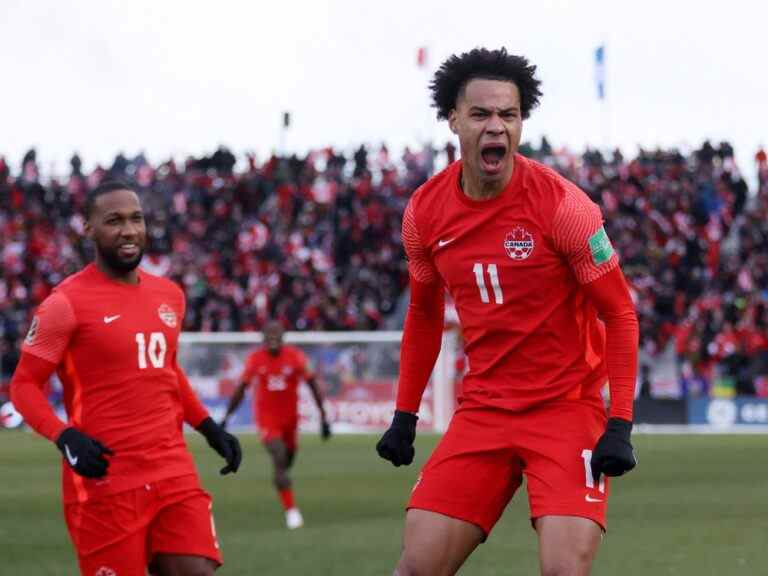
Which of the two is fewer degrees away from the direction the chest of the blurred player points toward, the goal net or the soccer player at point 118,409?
the soccer player

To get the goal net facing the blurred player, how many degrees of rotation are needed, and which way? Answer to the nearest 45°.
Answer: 0° — it already faces them

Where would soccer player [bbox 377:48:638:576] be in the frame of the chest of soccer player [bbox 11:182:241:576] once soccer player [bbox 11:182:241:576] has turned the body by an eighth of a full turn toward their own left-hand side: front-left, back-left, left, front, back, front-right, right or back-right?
front-right

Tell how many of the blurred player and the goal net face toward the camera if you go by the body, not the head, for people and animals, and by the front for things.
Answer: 2

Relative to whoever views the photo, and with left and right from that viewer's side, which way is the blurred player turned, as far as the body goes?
facing the viewer

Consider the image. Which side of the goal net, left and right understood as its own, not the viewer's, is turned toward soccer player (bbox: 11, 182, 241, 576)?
front

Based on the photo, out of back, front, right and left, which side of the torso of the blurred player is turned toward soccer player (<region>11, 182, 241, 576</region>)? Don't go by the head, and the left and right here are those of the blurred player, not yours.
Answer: front

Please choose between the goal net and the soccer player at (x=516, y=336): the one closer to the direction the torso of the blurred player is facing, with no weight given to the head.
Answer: the soccer player

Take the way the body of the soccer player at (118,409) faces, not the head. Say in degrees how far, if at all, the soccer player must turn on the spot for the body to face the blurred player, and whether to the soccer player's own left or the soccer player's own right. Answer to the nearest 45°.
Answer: approximately 135° to the soccer player's own left

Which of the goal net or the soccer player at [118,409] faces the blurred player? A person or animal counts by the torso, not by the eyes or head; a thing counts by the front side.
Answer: the goal net
